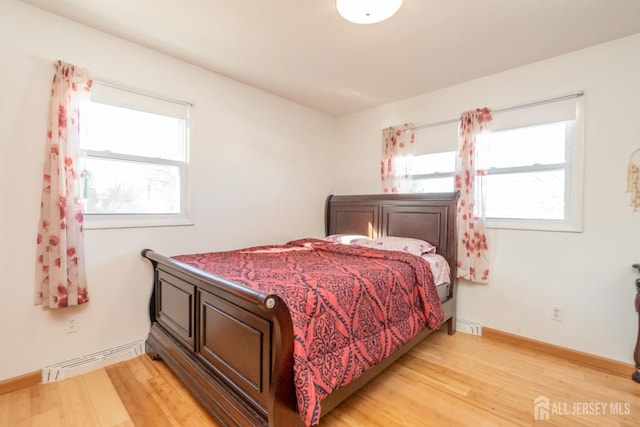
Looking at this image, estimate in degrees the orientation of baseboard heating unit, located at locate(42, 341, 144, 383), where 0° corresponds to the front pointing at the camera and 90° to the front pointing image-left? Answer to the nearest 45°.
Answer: approximately 315°

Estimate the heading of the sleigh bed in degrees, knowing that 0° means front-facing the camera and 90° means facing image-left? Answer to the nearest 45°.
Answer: approximately 45°

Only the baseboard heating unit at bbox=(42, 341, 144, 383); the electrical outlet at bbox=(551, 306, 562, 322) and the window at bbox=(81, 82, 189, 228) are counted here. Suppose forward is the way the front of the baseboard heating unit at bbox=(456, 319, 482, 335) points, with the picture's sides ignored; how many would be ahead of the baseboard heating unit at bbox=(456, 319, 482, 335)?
2
